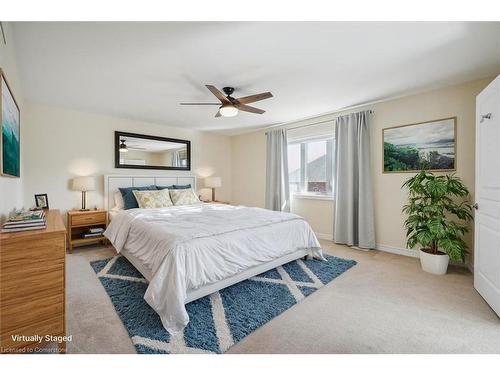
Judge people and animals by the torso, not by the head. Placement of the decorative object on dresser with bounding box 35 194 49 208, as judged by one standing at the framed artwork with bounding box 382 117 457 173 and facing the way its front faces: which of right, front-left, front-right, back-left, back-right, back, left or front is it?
front

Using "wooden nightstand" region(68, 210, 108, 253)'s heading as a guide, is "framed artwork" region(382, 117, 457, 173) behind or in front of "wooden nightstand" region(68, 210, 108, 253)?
in front

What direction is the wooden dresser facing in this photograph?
to the viewer's right

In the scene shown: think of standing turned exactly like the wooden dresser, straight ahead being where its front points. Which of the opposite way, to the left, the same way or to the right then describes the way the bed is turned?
to the right

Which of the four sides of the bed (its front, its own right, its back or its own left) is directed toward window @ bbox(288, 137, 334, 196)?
left

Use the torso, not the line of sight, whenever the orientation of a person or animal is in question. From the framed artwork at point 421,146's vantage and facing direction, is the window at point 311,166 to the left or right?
on its right

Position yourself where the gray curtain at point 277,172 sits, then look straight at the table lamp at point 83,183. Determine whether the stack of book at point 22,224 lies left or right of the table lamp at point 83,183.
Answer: left

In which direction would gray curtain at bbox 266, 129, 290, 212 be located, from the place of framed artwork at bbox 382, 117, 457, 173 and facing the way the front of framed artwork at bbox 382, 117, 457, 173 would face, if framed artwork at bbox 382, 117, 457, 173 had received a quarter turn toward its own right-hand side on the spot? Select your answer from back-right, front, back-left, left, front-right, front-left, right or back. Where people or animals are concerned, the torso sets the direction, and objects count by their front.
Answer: front-left

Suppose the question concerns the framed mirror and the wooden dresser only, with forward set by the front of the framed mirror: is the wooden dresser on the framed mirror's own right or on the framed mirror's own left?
on the framed mirror's own right

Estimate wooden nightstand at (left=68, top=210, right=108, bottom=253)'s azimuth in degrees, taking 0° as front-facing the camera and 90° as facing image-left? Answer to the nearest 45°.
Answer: approximately 315°

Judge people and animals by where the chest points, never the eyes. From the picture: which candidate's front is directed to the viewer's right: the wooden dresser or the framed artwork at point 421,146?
the wooden dresser

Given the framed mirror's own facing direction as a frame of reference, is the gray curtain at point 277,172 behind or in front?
in front

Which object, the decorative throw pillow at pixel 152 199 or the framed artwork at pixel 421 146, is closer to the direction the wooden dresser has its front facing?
the framed artwork

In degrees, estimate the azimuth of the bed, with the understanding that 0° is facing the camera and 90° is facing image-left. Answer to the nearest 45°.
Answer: approximately 315°

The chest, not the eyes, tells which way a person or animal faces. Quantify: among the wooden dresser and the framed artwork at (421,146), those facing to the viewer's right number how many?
1
